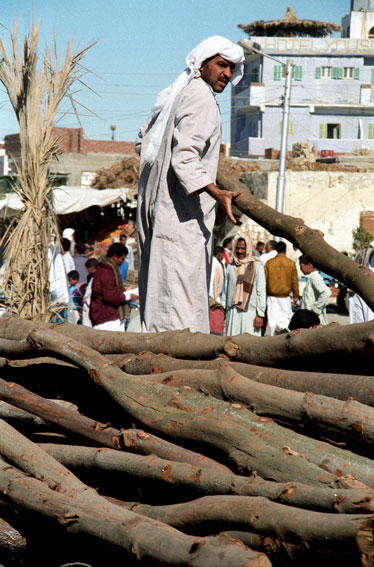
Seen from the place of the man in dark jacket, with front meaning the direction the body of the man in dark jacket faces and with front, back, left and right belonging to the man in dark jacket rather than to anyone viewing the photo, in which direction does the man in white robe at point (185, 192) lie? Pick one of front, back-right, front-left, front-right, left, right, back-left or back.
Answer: right

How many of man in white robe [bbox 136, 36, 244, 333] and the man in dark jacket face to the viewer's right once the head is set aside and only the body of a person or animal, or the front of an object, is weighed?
2

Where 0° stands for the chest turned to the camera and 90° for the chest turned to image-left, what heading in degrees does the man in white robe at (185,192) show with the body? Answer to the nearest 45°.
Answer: approximately 270°

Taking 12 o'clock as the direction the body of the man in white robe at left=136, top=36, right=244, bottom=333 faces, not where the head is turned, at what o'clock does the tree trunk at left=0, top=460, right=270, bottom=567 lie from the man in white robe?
The tree trunk is roughly at 3 o'clock from the man in white robe.

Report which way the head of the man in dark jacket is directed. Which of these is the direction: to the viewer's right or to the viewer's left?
to the viewer's right

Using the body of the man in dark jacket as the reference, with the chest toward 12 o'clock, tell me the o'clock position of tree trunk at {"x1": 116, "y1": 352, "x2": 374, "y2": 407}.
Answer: The tree trunk is roughly at 3 o'clock from the man in dark jacket.

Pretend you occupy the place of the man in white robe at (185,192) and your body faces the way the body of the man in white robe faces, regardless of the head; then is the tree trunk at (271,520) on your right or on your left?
on your right

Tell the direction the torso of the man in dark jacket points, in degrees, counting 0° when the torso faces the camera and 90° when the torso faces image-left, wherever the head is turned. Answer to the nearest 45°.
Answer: approximately 270°

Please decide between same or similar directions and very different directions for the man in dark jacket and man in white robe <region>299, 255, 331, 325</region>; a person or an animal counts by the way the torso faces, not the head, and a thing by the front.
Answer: very different directions

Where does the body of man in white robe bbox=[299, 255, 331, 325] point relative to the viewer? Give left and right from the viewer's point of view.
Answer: facing to the left of the viewer

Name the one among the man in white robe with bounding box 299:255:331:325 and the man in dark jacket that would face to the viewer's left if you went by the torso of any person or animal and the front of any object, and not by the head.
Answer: the man in white robe

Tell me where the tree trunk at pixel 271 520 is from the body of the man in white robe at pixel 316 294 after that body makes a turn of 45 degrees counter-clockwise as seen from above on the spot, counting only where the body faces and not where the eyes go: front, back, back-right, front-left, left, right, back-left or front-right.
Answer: front-left

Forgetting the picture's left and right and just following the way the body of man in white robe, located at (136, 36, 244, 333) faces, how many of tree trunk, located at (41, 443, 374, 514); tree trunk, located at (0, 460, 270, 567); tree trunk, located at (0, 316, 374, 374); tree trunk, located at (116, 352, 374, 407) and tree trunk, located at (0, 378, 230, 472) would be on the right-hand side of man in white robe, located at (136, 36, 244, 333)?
5
